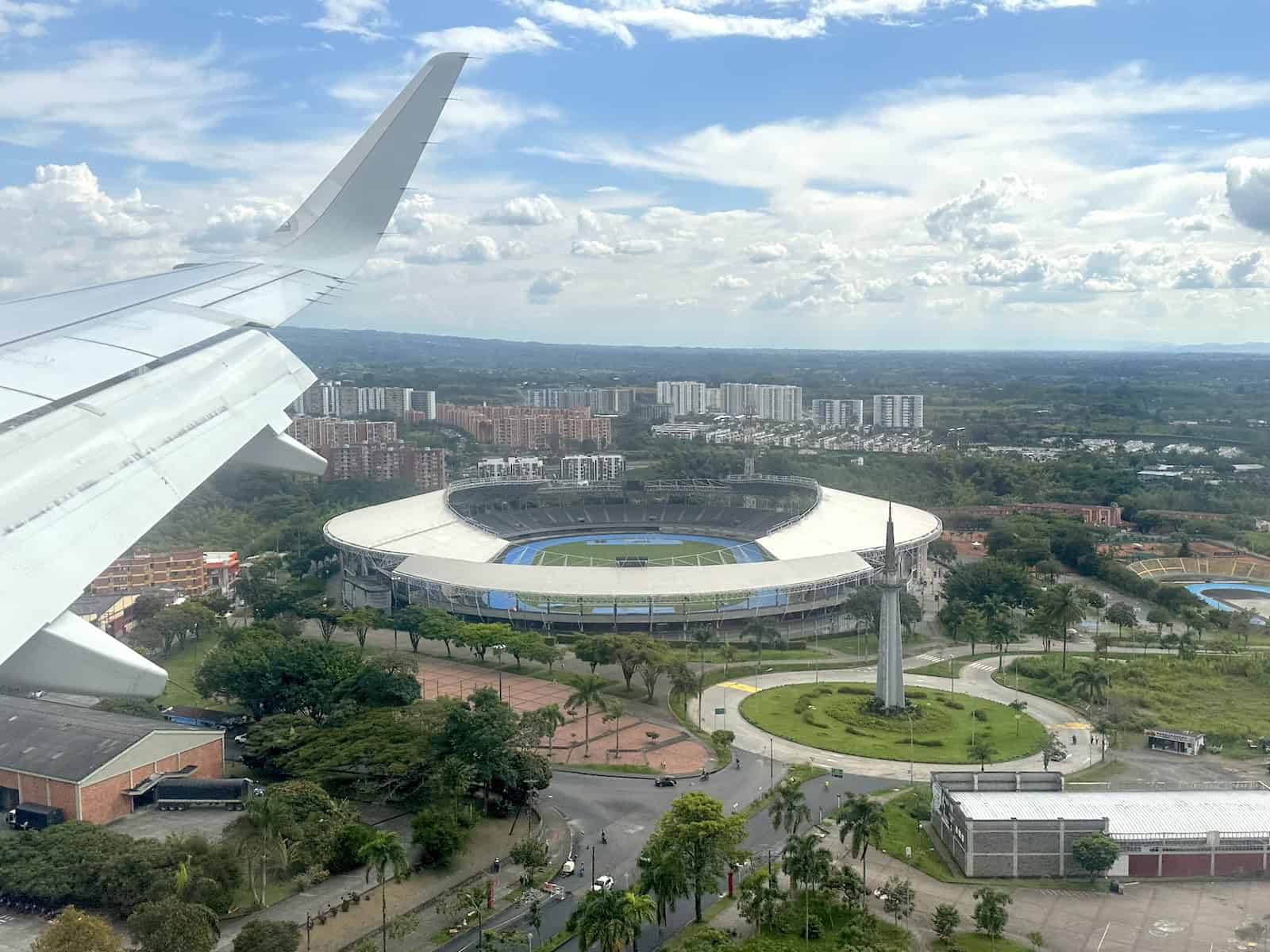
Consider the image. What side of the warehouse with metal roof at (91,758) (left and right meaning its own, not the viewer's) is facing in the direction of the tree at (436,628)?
left

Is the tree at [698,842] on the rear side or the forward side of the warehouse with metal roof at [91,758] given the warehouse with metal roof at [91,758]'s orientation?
on the forward side

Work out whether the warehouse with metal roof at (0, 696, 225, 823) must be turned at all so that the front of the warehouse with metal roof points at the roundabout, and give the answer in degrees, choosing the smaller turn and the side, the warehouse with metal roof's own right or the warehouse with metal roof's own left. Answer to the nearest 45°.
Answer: approximately 45° to the warehouse with metal roof's own left

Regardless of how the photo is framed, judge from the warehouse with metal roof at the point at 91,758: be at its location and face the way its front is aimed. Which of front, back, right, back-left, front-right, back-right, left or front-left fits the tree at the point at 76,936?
front-right

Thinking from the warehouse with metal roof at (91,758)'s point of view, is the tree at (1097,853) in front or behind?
in front

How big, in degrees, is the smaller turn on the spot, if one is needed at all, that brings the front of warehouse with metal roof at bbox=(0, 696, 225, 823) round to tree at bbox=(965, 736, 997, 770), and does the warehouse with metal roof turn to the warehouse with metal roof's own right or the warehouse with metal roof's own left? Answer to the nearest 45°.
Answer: approximately 45° to the warehouse with metal roof's own left

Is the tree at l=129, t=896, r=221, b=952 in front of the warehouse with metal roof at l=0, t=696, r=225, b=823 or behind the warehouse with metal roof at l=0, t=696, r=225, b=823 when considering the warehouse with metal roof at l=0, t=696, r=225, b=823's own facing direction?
in front

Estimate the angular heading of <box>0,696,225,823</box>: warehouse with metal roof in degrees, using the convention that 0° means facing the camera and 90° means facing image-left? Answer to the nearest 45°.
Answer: approximately 315°

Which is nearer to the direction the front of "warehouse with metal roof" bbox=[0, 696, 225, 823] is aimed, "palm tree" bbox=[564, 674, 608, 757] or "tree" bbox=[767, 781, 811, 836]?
the tree

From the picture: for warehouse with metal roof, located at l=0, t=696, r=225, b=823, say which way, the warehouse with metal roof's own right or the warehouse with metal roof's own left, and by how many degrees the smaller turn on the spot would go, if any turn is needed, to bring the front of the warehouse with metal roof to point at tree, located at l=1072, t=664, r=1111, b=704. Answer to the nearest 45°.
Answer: approximately 45° to the warehouse with metal roof's own left
